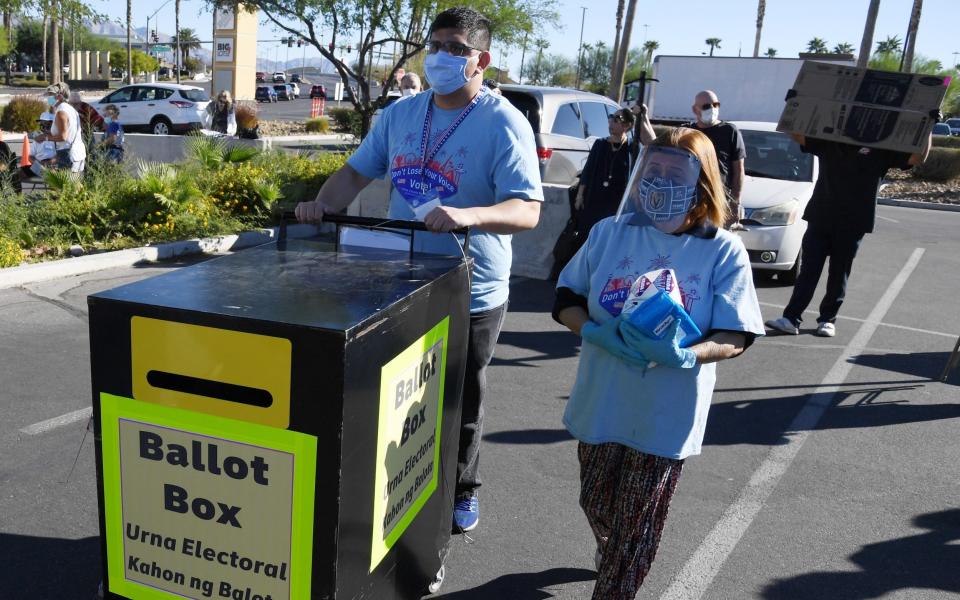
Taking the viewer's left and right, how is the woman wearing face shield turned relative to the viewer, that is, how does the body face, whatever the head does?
facing the viewer

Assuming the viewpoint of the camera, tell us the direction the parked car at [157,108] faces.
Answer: facing away from the viewer and to the left of the viewer

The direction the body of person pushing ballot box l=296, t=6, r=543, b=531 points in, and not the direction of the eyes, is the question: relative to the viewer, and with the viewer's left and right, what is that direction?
facing the viewer and to the left of the viewer

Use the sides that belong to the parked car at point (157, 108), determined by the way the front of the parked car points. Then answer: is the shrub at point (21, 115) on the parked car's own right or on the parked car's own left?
on the parked car's own left

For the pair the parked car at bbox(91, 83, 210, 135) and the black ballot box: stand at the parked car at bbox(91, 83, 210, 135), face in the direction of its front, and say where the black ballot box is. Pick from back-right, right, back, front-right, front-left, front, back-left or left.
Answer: back-left

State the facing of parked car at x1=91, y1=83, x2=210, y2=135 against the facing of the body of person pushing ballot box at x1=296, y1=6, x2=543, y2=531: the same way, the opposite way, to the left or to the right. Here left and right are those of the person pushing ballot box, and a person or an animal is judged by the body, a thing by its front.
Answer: to the right

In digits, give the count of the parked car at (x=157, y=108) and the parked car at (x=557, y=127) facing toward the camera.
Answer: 0

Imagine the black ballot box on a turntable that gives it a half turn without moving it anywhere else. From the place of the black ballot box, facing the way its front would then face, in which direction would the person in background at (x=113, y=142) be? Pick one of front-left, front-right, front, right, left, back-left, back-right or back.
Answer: front-left

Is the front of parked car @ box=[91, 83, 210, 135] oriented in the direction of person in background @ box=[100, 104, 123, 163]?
no

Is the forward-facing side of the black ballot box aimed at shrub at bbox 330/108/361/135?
no

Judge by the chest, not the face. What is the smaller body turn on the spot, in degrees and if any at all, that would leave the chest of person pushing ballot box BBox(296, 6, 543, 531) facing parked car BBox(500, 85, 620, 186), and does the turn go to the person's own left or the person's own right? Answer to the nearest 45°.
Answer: approximately 135° to the person's own right

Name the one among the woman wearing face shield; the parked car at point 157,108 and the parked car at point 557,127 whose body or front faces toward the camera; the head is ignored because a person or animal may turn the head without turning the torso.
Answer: the woman wearing face shield

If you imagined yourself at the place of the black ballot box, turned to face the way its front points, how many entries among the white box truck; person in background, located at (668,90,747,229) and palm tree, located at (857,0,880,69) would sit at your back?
3

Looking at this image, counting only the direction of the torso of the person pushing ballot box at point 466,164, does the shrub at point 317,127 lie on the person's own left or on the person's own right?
on the person's own right

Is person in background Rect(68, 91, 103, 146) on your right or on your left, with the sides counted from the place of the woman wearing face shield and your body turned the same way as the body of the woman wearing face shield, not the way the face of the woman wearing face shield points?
on your right

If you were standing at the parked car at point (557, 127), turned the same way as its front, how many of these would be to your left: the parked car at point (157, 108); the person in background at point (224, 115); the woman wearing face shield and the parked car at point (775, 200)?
2

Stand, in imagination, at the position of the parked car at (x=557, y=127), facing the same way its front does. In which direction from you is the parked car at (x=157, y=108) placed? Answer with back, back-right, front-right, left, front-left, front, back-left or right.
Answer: left

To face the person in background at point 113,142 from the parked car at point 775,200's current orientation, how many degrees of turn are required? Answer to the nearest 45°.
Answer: approximately 45° to its right

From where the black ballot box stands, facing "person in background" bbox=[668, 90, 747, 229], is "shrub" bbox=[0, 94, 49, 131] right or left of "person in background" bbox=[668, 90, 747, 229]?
left

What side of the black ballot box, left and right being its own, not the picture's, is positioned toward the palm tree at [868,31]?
back
